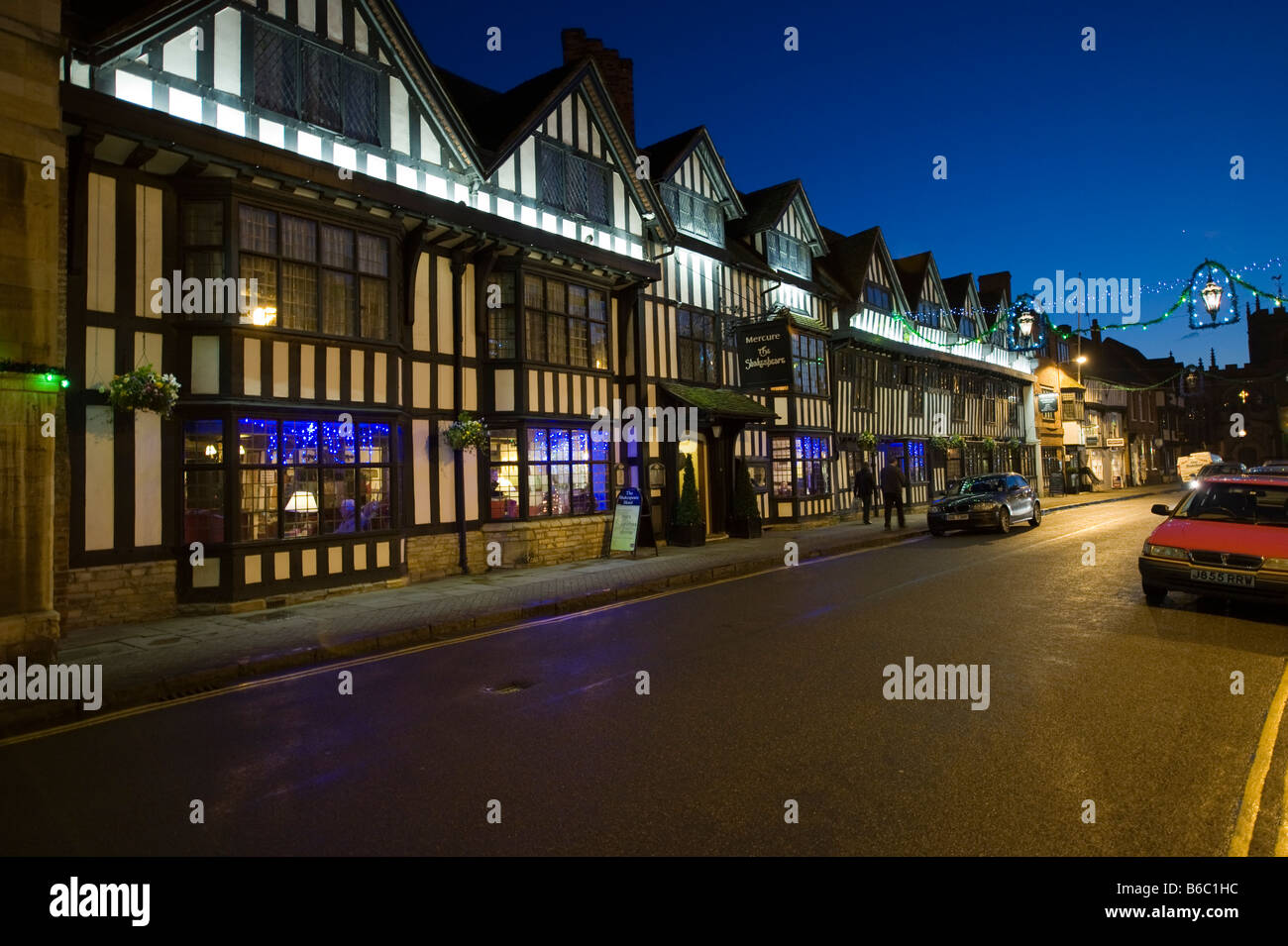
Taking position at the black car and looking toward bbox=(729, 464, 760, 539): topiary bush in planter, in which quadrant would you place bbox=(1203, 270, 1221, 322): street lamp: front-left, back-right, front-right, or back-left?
back-left

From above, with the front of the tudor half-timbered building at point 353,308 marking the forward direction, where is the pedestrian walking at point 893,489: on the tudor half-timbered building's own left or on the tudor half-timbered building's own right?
on the tudor half-timbered building's own left

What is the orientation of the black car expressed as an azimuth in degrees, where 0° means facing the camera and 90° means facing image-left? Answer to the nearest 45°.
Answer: approximately 45°

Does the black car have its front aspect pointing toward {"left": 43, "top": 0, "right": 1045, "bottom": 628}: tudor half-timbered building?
yes

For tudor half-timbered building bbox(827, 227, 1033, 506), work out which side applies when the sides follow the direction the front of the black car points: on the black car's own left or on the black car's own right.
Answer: on the black car's own right

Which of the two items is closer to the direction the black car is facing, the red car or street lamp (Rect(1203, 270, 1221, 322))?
the red car

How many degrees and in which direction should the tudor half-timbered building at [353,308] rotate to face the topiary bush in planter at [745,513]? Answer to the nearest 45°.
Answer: approximately 90° to its left

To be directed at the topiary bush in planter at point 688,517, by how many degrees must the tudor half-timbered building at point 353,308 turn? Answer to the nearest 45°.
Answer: approximately 90° to its left

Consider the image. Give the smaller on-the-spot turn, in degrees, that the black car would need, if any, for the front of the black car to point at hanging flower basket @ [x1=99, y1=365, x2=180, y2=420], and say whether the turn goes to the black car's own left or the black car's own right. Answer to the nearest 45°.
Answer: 0° — it already faces it
